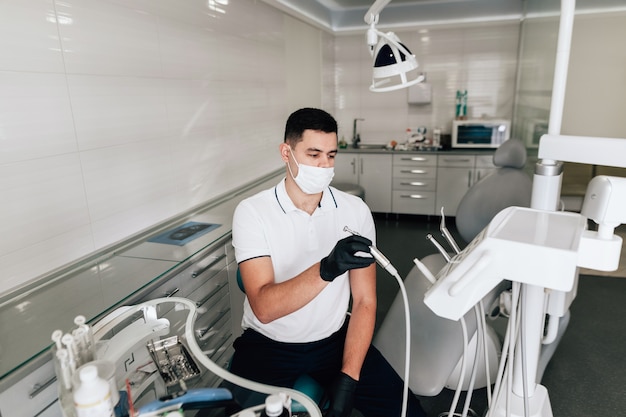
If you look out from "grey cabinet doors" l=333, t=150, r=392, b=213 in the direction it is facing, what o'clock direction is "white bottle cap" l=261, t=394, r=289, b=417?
The white bottle cap is roughly at 12 o'clock from the grey cabinet doors.

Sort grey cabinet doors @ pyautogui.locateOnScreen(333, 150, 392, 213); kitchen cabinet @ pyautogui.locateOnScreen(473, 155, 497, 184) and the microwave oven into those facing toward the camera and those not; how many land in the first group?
3

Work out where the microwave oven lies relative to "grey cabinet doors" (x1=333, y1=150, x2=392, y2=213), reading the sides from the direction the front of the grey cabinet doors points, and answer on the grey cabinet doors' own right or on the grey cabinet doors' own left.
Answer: on the grey cabinet doors' own left

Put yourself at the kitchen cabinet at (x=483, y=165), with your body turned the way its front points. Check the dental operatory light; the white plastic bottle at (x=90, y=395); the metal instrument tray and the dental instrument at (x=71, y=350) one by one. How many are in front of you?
4

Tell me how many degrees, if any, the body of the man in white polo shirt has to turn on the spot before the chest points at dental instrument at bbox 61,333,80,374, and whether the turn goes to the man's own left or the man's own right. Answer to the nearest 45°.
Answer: approximately 90° to the man's own right

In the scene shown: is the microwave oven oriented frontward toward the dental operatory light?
yes

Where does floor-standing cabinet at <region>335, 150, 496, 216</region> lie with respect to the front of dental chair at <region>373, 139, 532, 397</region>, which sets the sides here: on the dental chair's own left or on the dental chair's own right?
on the dental chair's own right

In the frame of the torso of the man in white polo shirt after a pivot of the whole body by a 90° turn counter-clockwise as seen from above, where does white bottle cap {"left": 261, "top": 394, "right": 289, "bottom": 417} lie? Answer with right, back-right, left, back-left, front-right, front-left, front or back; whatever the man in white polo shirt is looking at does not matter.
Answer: back-right

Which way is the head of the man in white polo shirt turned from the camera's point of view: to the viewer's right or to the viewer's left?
to the viewer's right

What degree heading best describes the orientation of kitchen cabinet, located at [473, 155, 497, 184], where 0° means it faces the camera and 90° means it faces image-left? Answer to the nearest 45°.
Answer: approximately 0°

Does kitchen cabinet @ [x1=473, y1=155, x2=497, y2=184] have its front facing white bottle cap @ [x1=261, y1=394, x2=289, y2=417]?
yes
